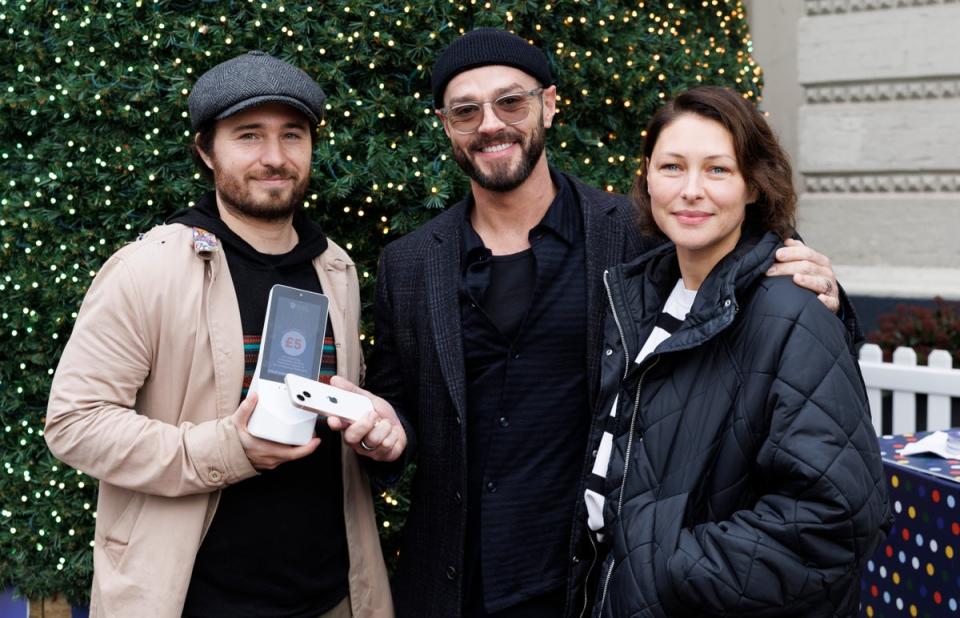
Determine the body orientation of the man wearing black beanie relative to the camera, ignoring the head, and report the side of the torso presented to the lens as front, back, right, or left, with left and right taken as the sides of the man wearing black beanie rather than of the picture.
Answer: front

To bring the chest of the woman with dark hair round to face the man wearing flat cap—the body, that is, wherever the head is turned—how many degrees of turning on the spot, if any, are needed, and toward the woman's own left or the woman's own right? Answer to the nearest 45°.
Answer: approximately 45° to the woman's own right

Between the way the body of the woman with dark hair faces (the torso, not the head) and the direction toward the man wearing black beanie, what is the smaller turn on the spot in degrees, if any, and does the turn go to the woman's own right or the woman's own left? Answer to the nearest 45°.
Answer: approximately 90° to the woman's own right

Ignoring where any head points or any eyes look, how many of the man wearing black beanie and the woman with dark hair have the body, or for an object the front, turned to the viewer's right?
0

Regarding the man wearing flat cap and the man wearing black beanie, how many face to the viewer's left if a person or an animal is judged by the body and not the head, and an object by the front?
0

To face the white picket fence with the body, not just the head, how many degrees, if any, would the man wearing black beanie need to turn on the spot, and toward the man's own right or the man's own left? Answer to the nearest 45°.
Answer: approximately 135° to the man's own left

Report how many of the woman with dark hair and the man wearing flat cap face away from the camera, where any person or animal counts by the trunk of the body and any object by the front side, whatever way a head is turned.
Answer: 0

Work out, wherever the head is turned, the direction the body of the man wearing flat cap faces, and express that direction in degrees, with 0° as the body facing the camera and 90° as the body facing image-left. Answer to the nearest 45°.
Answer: approximately 315°

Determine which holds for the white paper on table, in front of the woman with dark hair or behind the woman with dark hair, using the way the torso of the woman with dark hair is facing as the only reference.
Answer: behind

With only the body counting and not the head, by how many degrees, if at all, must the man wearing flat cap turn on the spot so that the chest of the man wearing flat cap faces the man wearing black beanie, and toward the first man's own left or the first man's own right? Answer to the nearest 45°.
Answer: approximately 45° to the first man's own left

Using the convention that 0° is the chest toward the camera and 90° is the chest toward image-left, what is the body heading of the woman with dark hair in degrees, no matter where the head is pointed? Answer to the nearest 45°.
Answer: approximately 45°

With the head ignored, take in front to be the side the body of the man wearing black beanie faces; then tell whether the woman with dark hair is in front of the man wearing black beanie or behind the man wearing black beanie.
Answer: in front
